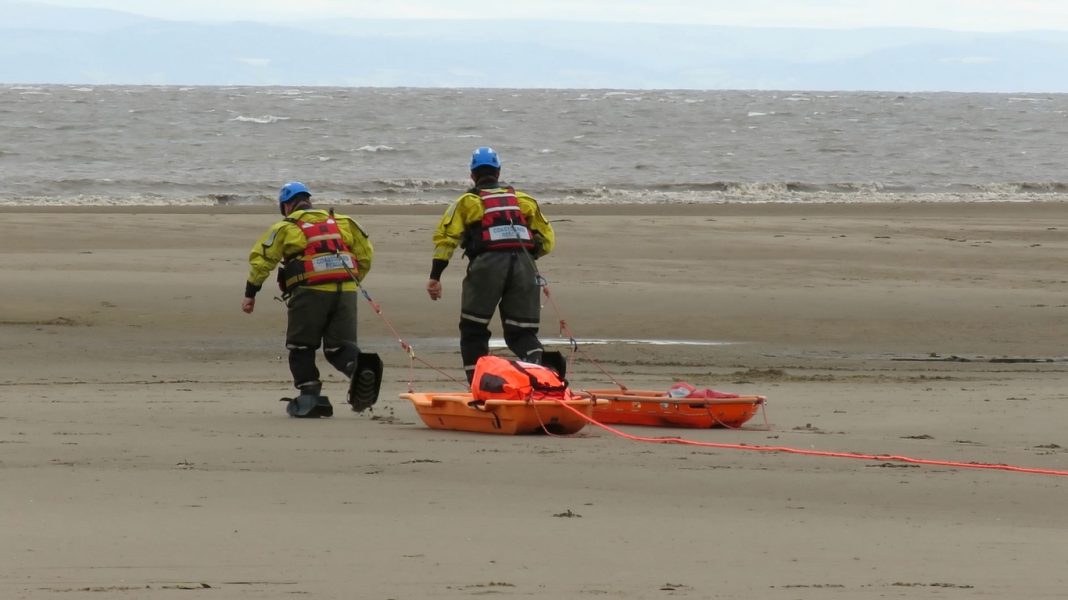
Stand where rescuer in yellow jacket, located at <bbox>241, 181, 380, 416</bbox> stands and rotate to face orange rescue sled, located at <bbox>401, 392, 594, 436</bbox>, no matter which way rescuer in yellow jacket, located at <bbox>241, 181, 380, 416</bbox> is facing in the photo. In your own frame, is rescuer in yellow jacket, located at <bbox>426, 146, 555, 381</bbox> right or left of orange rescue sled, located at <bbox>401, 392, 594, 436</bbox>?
left

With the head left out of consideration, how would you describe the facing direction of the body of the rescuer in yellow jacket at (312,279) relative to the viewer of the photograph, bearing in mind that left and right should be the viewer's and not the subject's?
facing away from the viewer and to the left of the viewer

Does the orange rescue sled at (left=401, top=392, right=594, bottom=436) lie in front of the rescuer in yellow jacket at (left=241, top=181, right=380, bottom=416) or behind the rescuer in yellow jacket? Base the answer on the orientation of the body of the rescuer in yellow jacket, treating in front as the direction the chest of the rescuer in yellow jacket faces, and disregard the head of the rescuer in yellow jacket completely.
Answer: behind
